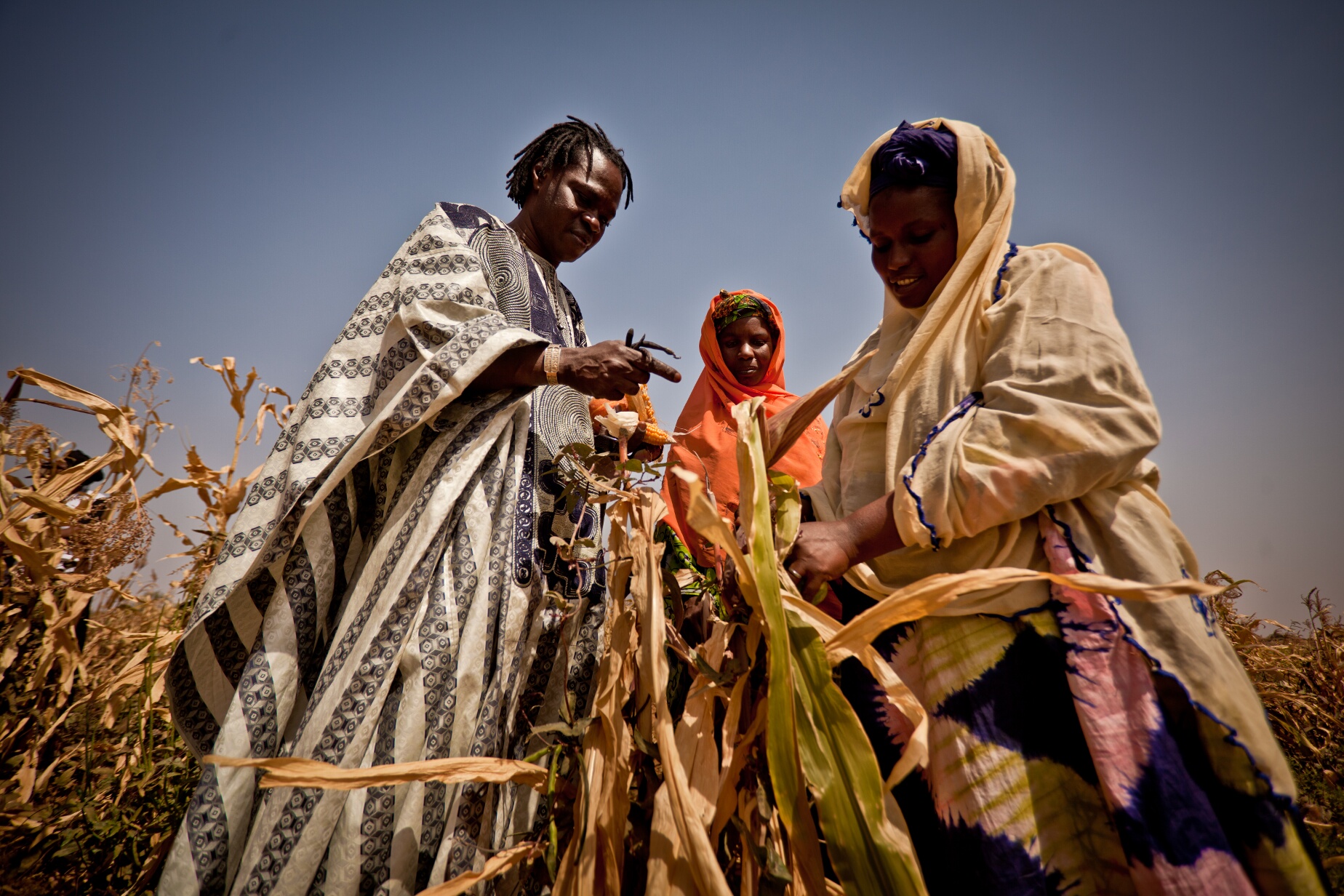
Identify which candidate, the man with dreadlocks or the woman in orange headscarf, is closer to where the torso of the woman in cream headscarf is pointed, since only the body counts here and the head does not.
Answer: the man with dreadlocks

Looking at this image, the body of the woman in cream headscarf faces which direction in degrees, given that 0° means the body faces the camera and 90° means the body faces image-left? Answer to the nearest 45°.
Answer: approximately 45°

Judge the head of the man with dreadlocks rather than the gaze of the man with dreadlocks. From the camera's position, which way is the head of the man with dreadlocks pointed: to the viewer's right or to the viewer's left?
to the viewer's right

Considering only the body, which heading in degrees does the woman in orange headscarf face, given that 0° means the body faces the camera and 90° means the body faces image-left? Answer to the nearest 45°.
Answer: approximately 0°
